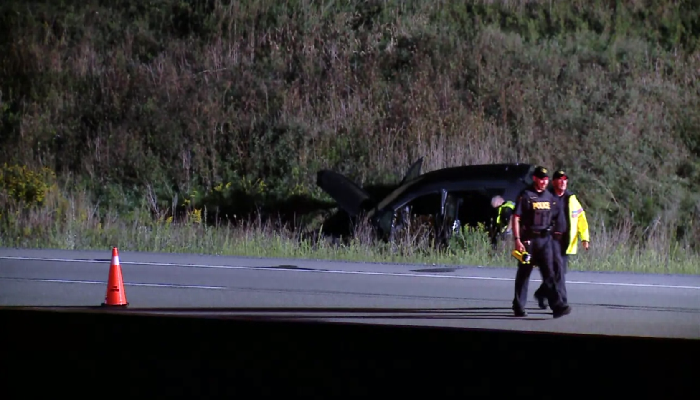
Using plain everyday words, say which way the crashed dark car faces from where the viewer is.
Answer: facing to the left of the viewer

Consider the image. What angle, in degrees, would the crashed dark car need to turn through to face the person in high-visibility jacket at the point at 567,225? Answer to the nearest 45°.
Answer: approximately 90° to its left

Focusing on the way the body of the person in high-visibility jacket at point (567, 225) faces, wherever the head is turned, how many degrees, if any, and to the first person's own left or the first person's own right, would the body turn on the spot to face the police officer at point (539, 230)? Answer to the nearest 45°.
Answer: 0° — they already face them

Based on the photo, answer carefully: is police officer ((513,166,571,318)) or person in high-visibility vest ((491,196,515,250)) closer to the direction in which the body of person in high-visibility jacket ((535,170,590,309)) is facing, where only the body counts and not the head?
the police officer

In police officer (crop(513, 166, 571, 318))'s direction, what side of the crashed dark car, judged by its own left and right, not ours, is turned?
left

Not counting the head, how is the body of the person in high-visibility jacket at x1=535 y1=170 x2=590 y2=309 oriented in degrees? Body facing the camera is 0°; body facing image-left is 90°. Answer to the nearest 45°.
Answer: approximately 45°

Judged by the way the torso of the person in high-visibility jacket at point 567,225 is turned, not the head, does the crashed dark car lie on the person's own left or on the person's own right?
on the person's own right
